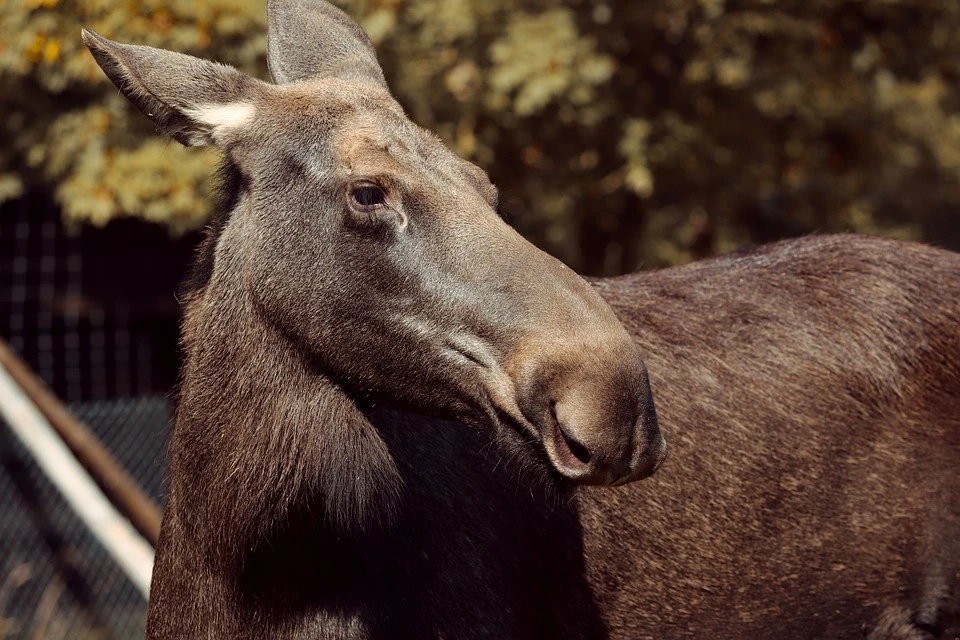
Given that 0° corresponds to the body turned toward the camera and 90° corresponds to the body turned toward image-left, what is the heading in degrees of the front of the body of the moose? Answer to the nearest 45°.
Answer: approximately 45°

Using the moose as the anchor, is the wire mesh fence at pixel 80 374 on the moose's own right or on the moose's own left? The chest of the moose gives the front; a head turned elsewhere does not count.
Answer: on the moose's own right
